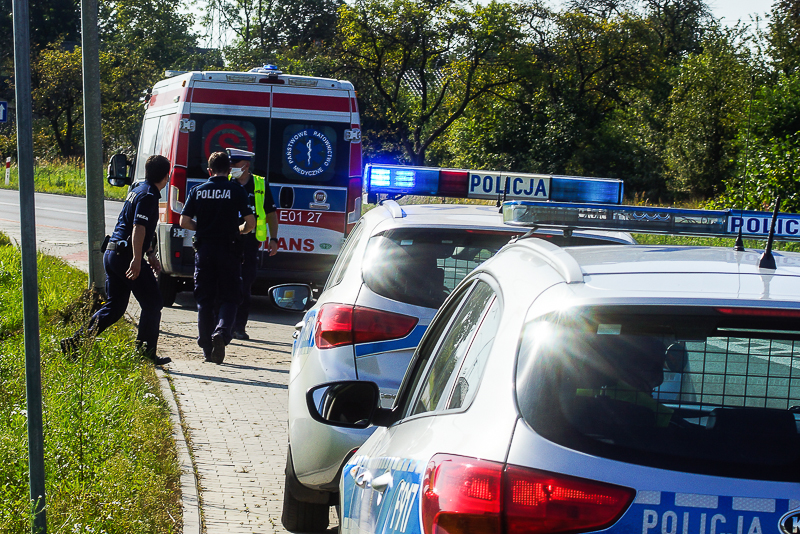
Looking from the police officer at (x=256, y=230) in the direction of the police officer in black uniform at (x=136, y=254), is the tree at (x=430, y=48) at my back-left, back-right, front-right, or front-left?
back-right

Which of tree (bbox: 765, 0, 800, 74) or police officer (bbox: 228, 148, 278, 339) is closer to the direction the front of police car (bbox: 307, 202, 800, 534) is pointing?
the police officer

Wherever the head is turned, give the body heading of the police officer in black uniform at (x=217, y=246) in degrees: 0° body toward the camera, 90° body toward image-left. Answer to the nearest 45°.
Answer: approximately 180°

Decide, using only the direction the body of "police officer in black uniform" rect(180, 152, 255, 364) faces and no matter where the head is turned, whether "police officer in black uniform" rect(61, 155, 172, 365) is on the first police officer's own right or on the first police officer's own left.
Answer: on the first police officer's own left

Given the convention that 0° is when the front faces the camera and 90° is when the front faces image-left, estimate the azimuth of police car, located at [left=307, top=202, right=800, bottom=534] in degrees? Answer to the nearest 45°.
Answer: approximately 135°

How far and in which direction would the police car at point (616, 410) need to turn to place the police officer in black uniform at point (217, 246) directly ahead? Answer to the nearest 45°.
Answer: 0° — it already faces them

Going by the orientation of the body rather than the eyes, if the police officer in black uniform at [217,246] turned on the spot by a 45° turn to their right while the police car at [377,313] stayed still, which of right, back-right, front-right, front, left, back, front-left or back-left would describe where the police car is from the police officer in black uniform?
back-right

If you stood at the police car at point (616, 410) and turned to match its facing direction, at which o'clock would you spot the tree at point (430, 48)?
The tree is roughly at 1 o'clock from the police car.
